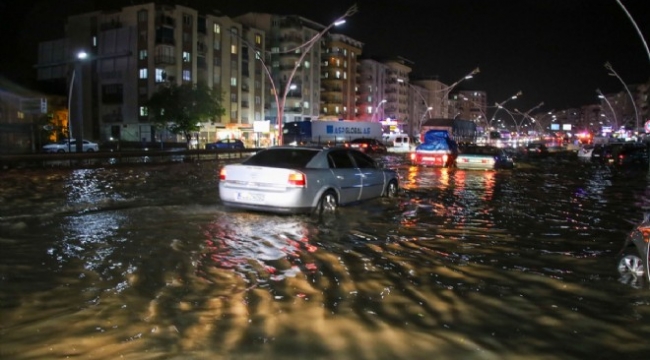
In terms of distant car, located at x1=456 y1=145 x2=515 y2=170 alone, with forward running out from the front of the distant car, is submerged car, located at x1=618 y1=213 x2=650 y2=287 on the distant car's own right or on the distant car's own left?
on the distant car's own right

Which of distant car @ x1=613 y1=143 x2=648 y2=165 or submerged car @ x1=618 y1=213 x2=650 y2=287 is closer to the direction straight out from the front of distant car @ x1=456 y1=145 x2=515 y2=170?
the distant car

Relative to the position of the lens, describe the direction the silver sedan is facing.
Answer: facing away from the viewer and to the right of the viewer

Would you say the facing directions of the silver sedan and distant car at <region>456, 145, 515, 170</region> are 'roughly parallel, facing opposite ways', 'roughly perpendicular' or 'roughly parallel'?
roughly parallel

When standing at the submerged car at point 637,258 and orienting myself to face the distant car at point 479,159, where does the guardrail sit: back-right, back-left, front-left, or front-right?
front-left

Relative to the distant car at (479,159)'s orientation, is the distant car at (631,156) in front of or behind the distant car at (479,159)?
in front

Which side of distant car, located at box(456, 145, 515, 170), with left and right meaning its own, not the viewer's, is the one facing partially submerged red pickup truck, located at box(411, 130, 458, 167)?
left

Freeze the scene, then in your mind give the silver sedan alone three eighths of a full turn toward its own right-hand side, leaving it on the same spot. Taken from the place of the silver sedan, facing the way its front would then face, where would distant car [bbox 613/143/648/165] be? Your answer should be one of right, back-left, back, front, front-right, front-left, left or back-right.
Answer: back-left

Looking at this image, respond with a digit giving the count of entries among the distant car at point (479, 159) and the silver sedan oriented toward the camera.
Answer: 0

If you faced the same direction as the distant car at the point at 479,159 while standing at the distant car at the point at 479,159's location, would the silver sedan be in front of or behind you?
behind

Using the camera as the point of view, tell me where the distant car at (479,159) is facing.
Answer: facing away from the viewer and to the right of the viewer

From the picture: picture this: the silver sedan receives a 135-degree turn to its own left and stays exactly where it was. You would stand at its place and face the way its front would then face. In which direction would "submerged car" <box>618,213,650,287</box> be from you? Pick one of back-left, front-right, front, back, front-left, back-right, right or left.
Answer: back-left

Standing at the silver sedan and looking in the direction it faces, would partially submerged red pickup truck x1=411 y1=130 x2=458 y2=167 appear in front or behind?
in front

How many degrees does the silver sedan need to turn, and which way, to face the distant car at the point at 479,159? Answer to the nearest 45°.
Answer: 0° — it already faces it
